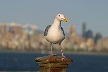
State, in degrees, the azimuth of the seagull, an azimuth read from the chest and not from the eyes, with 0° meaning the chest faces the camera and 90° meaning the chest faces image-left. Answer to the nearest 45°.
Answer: approximately 315°
